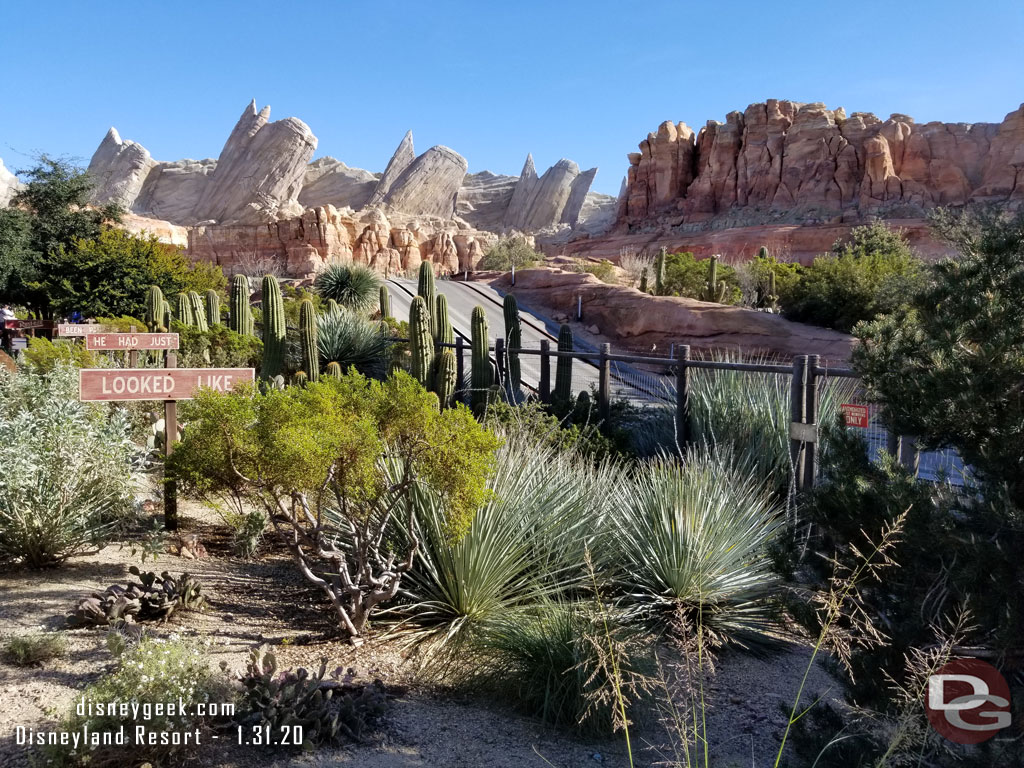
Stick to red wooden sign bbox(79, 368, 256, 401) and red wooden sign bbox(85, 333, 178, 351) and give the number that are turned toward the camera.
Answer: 2

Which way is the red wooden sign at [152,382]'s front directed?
toward the camera

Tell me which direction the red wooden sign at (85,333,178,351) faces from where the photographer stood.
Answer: facing the viewer

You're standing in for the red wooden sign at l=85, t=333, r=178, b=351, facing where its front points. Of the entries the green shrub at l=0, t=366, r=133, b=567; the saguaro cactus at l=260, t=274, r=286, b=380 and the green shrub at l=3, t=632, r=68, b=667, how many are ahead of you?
2

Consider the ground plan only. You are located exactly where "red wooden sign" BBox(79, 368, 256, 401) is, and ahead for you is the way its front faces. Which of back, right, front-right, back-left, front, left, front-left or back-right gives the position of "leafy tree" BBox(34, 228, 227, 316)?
back

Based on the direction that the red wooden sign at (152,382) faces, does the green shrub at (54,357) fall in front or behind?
behind

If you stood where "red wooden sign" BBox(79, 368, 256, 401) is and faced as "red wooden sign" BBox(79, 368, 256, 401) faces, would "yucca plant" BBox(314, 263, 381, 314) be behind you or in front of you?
behind

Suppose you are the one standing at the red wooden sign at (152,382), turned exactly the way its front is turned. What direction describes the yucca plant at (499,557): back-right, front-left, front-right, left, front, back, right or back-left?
front-left

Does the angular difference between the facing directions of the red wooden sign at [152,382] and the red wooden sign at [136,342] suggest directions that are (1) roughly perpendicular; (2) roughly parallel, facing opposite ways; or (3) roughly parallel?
roughly parallel

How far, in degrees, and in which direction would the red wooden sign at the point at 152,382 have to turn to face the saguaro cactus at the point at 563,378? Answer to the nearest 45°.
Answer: approximately 135° to its left
